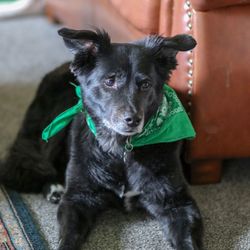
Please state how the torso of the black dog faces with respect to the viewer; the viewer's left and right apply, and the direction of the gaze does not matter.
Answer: facing the viewer

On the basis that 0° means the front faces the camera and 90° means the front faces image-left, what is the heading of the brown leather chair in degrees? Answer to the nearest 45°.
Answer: approximately 45°

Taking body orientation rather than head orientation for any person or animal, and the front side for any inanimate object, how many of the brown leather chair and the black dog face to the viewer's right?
0
